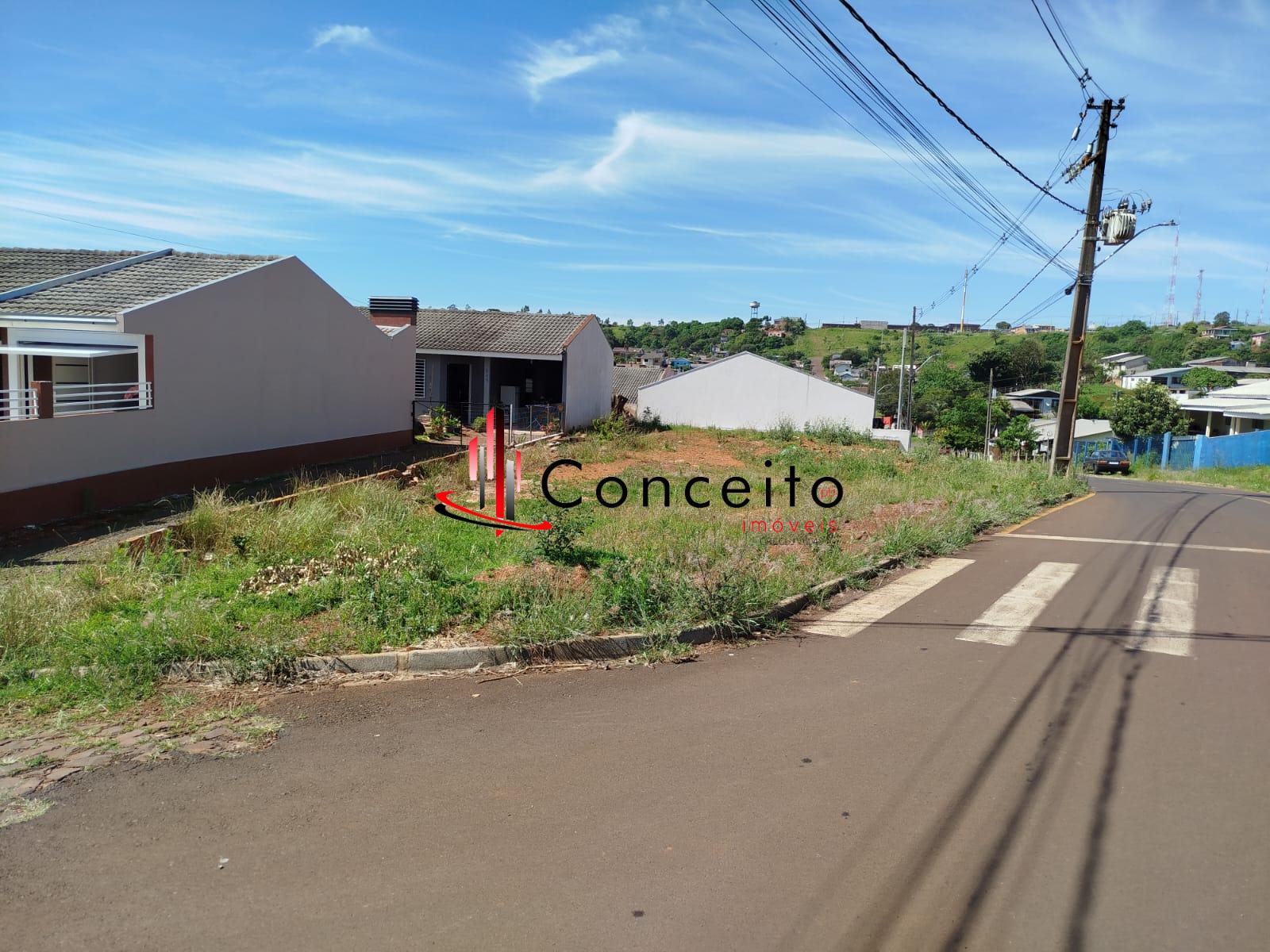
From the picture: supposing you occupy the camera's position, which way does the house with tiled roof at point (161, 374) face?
facing the viewer and to the left of the viewer

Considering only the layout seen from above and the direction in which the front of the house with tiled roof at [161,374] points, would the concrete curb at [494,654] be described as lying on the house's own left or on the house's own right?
on the house's own left

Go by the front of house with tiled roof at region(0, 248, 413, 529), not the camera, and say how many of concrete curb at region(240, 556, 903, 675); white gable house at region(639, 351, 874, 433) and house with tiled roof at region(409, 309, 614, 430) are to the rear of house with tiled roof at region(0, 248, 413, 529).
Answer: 2

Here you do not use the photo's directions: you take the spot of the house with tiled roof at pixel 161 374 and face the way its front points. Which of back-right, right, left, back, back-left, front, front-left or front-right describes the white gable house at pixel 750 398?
back

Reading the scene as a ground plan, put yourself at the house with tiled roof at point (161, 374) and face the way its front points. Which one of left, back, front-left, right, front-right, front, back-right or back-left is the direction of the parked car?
back-left

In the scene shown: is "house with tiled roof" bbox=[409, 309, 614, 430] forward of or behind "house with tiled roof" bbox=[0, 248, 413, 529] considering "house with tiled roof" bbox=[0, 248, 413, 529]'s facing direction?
behind

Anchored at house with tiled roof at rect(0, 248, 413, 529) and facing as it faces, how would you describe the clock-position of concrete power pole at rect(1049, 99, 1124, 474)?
The concrete power pole is roughly at 8 o'clock from the house with tiled roof.

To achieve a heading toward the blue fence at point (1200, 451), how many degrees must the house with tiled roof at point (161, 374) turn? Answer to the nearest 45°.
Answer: approximately 135° to its left

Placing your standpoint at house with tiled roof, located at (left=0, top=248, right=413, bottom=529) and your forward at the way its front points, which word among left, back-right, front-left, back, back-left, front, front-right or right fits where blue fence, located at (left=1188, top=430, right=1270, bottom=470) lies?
back-left

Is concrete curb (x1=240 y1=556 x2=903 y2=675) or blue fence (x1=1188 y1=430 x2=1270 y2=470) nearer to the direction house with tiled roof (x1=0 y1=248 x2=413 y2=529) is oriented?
the concrete curb

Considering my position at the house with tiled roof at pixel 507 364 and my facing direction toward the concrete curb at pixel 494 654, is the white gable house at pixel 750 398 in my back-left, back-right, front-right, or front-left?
back-left
